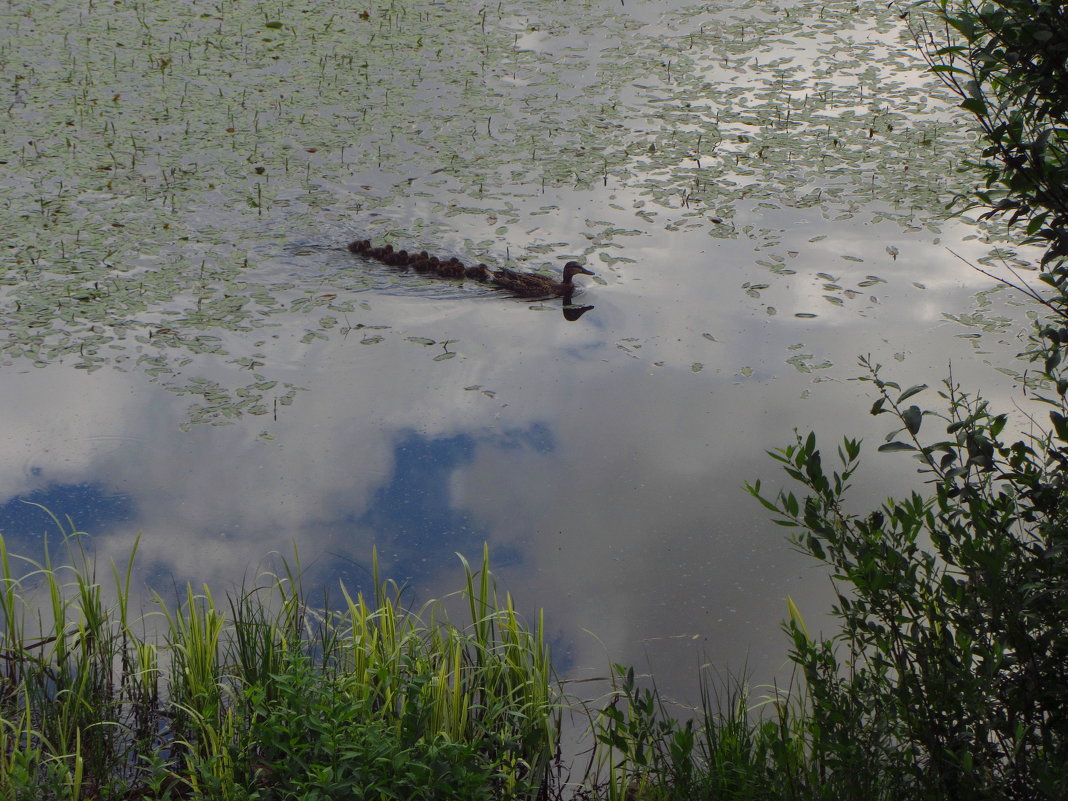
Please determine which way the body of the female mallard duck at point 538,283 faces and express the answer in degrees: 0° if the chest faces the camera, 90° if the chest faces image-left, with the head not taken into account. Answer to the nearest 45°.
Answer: approximately 270°
